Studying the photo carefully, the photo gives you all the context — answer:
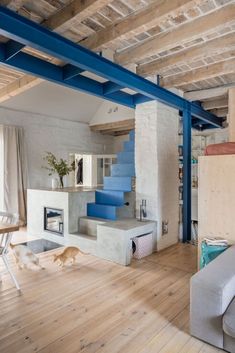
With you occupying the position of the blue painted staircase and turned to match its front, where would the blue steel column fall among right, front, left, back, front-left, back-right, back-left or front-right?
back-left

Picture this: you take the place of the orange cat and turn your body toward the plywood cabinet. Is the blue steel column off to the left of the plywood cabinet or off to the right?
left

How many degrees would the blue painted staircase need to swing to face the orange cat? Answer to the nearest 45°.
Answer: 0° — it already faces it

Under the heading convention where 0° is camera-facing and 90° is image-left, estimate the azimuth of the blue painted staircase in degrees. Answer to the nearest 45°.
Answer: approximately 45°

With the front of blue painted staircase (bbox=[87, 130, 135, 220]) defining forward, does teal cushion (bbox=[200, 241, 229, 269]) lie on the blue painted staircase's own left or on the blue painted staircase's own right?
on the blue painted staircase's own left
